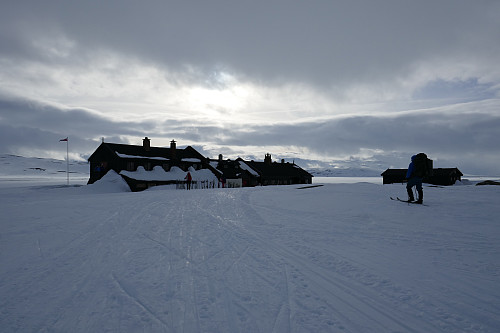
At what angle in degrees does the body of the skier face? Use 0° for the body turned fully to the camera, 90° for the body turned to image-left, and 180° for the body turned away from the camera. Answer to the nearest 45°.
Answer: approximately 135°
